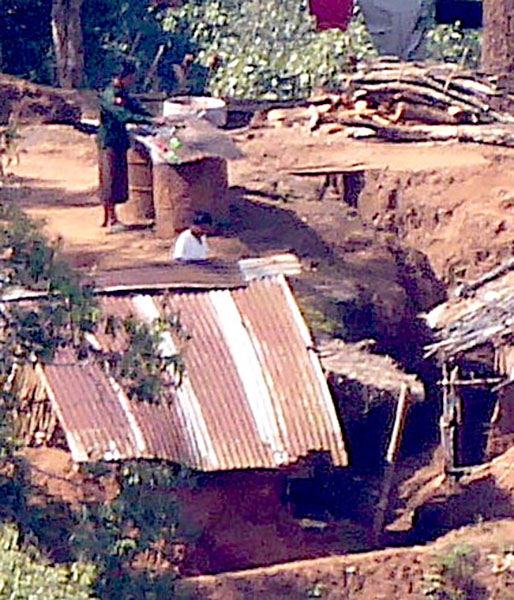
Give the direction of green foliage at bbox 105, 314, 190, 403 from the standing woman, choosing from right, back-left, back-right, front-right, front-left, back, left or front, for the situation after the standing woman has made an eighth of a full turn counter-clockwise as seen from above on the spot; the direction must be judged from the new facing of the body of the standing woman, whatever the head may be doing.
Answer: back-right

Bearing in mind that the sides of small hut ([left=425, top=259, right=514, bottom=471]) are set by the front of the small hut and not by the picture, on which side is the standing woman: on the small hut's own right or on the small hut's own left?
on the small hut's own right

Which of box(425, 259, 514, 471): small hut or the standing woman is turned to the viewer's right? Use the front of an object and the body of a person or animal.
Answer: the standing woman

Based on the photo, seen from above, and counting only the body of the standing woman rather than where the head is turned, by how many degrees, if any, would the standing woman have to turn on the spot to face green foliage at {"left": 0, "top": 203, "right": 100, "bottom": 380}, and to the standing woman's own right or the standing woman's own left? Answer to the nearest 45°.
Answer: approximately 90° to the standing woman's own right

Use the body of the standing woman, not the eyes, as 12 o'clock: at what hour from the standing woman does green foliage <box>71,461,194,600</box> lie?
The green foliage is roughly at 3 o'clock from the standing woman.

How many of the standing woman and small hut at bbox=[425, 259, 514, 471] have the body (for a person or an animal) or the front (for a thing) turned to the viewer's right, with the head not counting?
1

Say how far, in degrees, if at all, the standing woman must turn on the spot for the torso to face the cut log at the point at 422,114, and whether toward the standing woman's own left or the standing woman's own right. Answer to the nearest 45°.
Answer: approximately 45° to the standing woman's own left

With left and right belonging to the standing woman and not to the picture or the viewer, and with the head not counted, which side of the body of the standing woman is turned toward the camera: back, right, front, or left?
right
